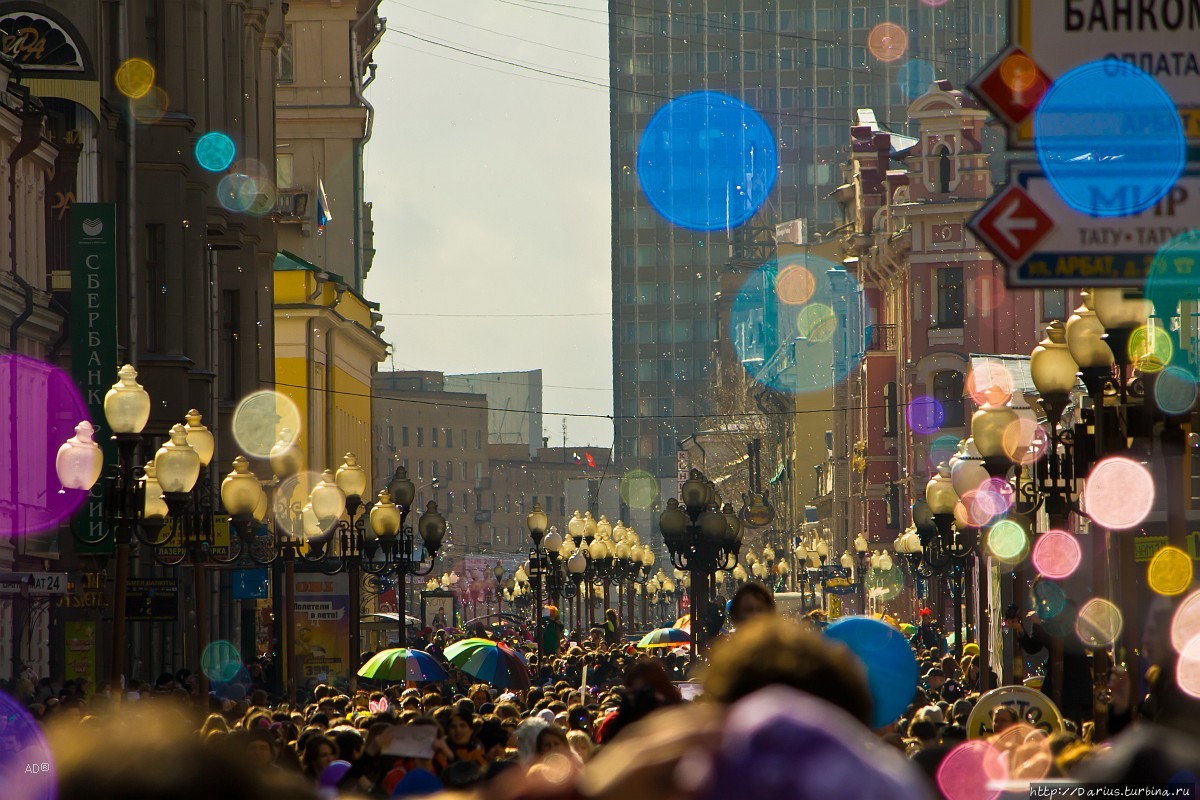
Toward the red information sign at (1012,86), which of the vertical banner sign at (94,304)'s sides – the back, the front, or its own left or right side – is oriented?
front

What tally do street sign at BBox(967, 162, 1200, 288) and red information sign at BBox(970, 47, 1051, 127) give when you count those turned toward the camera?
2

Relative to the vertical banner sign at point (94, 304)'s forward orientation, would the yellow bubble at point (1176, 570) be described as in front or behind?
in front

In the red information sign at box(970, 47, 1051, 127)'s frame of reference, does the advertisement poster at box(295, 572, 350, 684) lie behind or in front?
behind

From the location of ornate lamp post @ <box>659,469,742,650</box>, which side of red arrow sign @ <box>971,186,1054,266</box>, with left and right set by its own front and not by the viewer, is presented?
back
